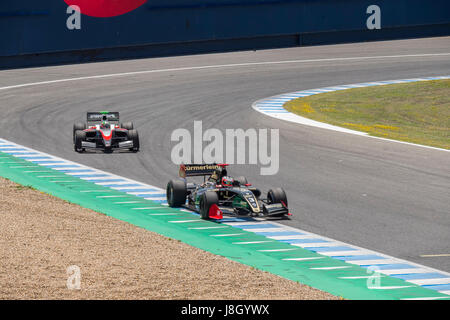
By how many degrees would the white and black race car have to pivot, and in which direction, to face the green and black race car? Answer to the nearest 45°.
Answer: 0° — it already faces it

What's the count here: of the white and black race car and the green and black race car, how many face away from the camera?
0

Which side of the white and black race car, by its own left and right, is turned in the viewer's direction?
front

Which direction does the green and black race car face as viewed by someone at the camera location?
facing the viewer and to the right of the viewer

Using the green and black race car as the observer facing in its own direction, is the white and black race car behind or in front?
behind
